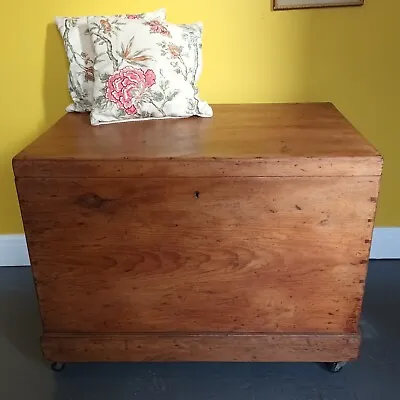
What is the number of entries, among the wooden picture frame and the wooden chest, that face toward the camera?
2

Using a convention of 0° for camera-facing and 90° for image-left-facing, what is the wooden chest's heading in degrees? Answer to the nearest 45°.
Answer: approximately 0°

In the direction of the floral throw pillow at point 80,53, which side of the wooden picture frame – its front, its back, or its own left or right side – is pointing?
right

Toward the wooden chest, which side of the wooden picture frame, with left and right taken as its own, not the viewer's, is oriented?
front
